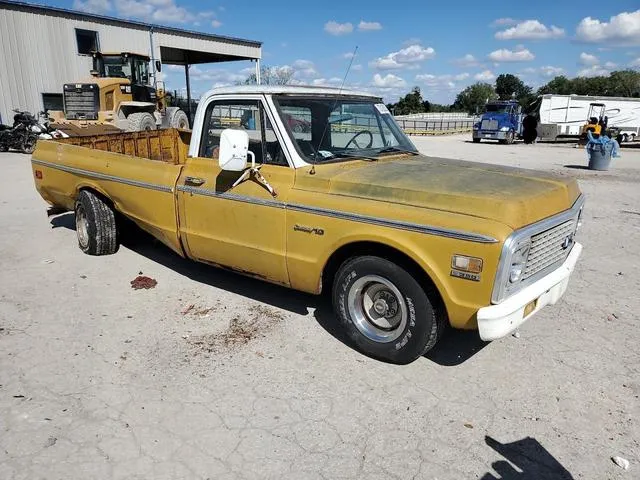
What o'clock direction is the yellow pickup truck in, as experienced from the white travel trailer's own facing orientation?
The yellow pickup truck is roughly at 9 o'clock from the white travel trailer.

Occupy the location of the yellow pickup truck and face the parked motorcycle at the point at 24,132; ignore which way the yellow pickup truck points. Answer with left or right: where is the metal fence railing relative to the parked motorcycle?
right

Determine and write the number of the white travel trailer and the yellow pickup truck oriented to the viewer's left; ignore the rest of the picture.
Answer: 1

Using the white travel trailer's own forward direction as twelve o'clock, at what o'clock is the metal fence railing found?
The metal fence railing is roughly at 1 o'clock from the white travel trailer.

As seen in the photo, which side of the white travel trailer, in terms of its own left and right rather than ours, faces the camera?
left

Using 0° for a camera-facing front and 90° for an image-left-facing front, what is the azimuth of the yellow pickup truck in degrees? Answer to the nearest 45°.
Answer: approximately 315°

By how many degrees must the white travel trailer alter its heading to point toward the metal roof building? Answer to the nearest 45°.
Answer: approximately 45° to its left

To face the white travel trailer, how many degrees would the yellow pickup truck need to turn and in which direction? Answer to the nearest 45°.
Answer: approximately 90° to its left

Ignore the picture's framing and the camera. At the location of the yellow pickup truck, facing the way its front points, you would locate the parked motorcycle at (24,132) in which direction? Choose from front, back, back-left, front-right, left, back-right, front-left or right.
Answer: back

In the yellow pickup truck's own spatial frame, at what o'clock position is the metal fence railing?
The metal fence railing is roughly at 8 o'clock from the yellow pickup truck.

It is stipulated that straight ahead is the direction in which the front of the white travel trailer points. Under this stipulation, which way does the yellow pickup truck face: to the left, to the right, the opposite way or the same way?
the opposite way

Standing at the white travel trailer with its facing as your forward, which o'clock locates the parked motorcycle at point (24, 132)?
The parked motorcycle is roughly at 10 o'clock from the white travel trailer.
